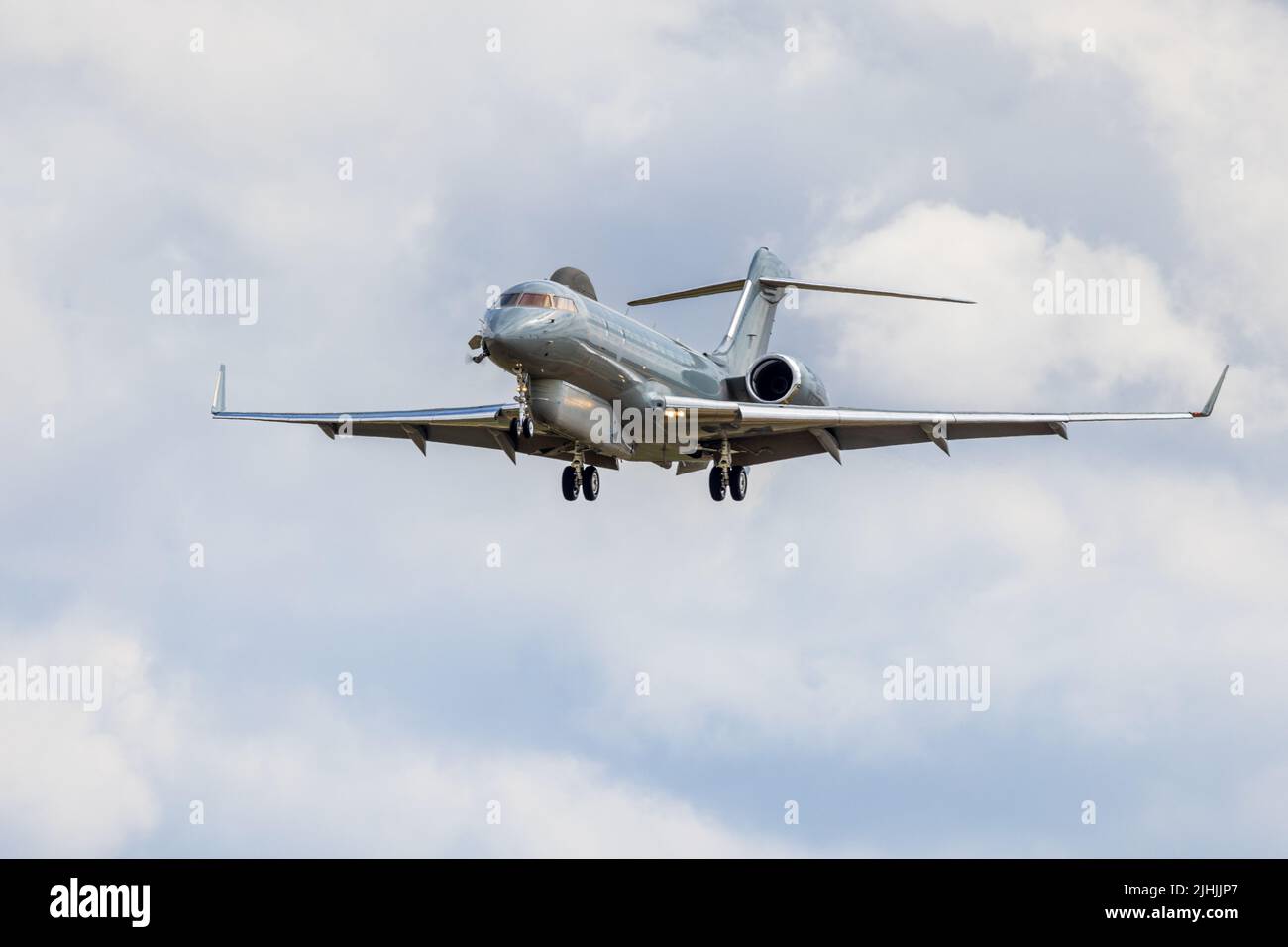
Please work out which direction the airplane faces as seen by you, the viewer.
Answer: facing the viewer and to the left of the viewer
